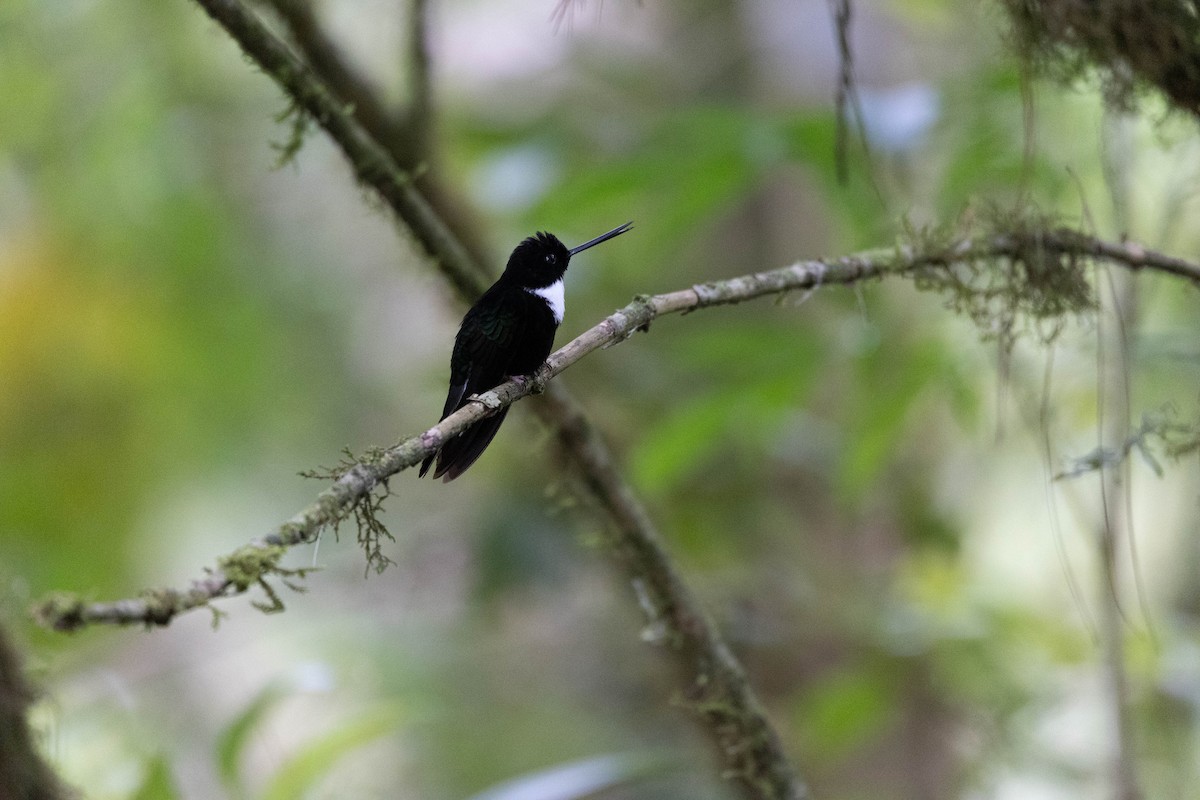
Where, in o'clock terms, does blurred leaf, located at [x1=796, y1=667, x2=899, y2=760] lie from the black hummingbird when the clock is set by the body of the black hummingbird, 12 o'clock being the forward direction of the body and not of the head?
The blurred leaf is roughly at 10 o'clock from the black hummingbird.

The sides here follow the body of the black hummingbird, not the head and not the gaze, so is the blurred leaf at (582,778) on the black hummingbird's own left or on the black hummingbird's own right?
on the black hummingbird's own left
